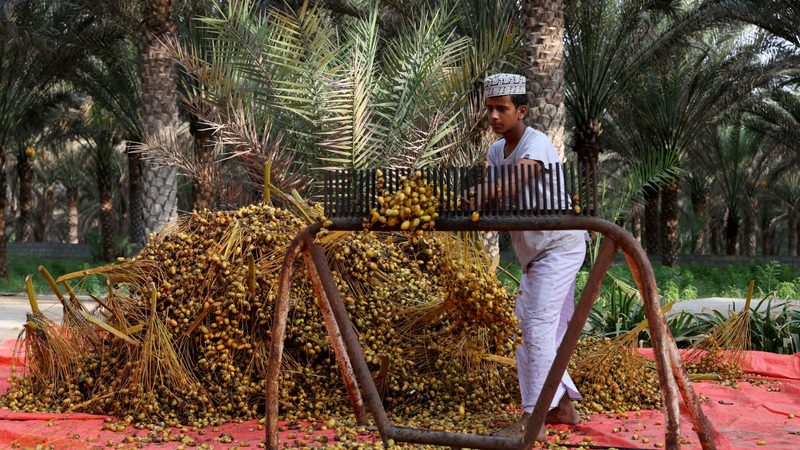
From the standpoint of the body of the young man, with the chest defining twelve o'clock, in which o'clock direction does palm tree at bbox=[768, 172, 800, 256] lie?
The palm tree is roughly at 5 o'clock from the young man.

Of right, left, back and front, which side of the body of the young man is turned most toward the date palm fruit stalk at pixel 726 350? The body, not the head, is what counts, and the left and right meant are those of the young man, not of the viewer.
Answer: back

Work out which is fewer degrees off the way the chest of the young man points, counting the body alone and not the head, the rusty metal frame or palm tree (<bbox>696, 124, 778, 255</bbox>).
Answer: the rusty metal frame

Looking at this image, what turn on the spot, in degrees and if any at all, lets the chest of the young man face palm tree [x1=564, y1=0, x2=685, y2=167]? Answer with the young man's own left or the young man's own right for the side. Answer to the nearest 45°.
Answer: approximately 135° to the young man's own right

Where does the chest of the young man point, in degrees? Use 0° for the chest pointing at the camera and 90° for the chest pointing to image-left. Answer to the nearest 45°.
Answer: approximately 45°

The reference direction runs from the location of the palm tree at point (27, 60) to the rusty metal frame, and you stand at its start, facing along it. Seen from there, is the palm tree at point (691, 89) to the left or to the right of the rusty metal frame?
left
